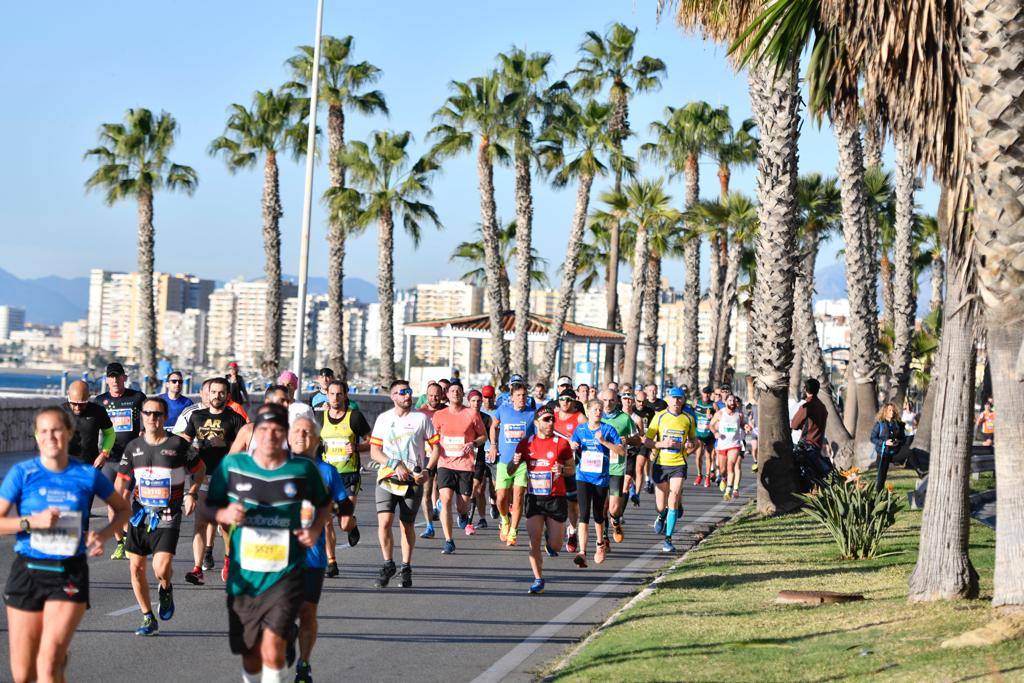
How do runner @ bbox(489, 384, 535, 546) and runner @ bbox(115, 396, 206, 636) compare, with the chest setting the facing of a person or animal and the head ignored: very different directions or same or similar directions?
same or similar directions

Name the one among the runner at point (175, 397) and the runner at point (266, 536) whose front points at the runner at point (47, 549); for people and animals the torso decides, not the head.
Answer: the runner at point (175, 397)

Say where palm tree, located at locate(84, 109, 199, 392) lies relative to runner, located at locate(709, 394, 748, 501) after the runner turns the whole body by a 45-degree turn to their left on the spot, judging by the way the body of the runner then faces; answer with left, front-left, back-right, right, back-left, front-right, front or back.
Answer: back

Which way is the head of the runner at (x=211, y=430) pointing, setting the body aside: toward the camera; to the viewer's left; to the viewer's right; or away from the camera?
toward the camera

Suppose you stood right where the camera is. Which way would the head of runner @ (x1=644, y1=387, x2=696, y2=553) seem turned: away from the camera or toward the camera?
toward the camera

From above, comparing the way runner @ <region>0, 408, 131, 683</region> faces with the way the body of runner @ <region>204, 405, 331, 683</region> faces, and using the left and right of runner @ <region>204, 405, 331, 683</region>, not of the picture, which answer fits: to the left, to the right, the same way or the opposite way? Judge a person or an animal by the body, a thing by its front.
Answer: the same way

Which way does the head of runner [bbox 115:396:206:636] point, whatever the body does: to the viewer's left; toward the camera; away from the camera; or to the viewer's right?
toward the camera

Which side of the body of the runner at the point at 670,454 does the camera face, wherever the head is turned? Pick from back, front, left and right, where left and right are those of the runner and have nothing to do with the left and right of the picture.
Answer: front

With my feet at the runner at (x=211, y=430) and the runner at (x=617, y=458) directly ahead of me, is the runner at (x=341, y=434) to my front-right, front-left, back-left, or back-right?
front-right

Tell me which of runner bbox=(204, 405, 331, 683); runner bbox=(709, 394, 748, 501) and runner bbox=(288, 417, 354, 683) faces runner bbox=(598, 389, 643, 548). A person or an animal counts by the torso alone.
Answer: runner bbox=(709, 394, 748, 501)

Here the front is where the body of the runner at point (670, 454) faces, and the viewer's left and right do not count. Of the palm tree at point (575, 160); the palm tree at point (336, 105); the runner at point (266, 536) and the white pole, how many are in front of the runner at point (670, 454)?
1

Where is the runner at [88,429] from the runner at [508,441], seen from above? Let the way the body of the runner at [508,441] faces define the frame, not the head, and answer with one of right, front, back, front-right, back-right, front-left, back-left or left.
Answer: front-right

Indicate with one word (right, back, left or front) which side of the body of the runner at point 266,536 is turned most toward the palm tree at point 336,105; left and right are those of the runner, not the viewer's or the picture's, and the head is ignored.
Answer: back

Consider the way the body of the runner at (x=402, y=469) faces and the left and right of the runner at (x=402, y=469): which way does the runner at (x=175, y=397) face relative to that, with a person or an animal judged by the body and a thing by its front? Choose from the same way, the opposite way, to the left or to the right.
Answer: the same way

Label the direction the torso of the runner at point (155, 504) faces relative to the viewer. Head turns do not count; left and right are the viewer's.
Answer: facing the viewer

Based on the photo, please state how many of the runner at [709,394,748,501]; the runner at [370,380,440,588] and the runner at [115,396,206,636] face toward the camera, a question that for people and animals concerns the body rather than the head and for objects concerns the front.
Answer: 3
